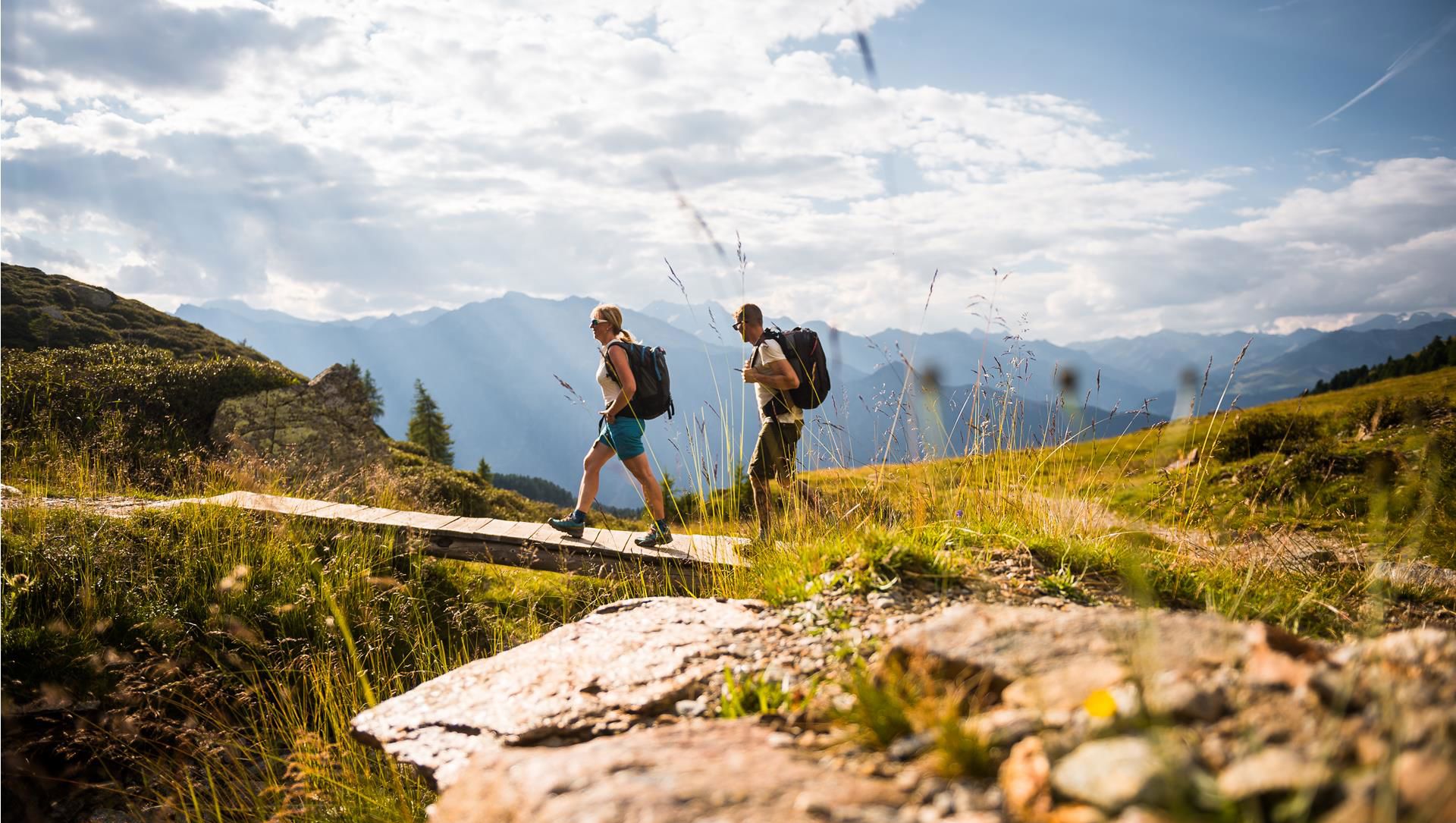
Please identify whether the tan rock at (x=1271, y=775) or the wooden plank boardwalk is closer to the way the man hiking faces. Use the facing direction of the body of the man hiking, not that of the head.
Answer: the wooden plank boardwalk

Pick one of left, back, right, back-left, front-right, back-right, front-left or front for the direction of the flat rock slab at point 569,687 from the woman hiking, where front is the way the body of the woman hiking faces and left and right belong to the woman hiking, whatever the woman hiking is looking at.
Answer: left

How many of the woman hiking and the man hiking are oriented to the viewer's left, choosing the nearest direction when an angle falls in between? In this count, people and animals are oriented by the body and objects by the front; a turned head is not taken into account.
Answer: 2

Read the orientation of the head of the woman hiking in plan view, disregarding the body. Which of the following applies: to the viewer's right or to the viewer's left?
to the viewer's left

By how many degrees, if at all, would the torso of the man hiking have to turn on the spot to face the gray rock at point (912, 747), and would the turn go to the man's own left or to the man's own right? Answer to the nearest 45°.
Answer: approximately 90° to the man's own left

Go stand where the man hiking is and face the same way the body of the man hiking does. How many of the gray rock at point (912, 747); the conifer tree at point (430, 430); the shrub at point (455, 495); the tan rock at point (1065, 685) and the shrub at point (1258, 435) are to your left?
2

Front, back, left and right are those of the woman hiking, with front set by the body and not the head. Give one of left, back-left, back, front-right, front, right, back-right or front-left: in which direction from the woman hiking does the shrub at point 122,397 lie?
front-right

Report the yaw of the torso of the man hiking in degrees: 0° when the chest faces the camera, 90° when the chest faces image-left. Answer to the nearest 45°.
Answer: approximately 90°

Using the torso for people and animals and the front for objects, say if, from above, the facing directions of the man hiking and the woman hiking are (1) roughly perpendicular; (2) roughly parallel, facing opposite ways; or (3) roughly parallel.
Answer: roughly parallel

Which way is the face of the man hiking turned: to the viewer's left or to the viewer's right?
to the viewer's left

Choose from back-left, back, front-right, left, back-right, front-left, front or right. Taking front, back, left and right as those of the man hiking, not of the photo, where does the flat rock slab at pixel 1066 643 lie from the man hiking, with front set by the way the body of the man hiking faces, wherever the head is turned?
left

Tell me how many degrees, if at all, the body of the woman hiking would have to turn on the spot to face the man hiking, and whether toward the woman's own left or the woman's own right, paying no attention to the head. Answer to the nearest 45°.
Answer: approximately 180°

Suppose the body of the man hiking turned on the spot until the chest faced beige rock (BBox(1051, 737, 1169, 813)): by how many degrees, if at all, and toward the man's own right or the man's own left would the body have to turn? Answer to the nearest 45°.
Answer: approximately 90° to the man's own left

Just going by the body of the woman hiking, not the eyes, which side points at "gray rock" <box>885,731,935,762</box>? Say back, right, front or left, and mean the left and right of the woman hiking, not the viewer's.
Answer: left

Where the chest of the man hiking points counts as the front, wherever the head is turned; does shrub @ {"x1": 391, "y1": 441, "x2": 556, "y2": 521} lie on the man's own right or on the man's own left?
on the man's own right

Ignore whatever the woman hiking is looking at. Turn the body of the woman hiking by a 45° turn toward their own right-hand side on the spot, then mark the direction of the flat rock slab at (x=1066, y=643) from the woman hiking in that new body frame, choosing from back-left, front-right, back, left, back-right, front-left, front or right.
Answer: back-left

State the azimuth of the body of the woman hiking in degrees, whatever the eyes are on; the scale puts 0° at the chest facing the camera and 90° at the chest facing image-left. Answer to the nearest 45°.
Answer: approximately 90°

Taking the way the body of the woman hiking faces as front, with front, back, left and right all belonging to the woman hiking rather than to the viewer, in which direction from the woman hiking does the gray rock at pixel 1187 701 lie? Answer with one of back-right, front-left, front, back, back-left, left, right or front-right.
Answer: left
